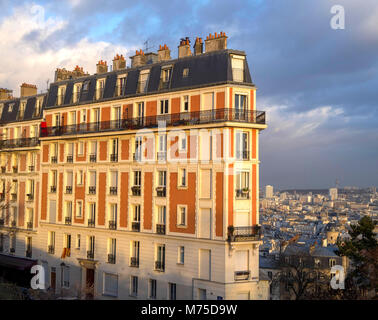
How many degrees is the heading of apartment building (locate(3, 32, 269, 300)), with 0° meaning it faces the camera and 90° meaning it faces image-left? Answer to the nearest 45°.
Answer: approximately 45°
